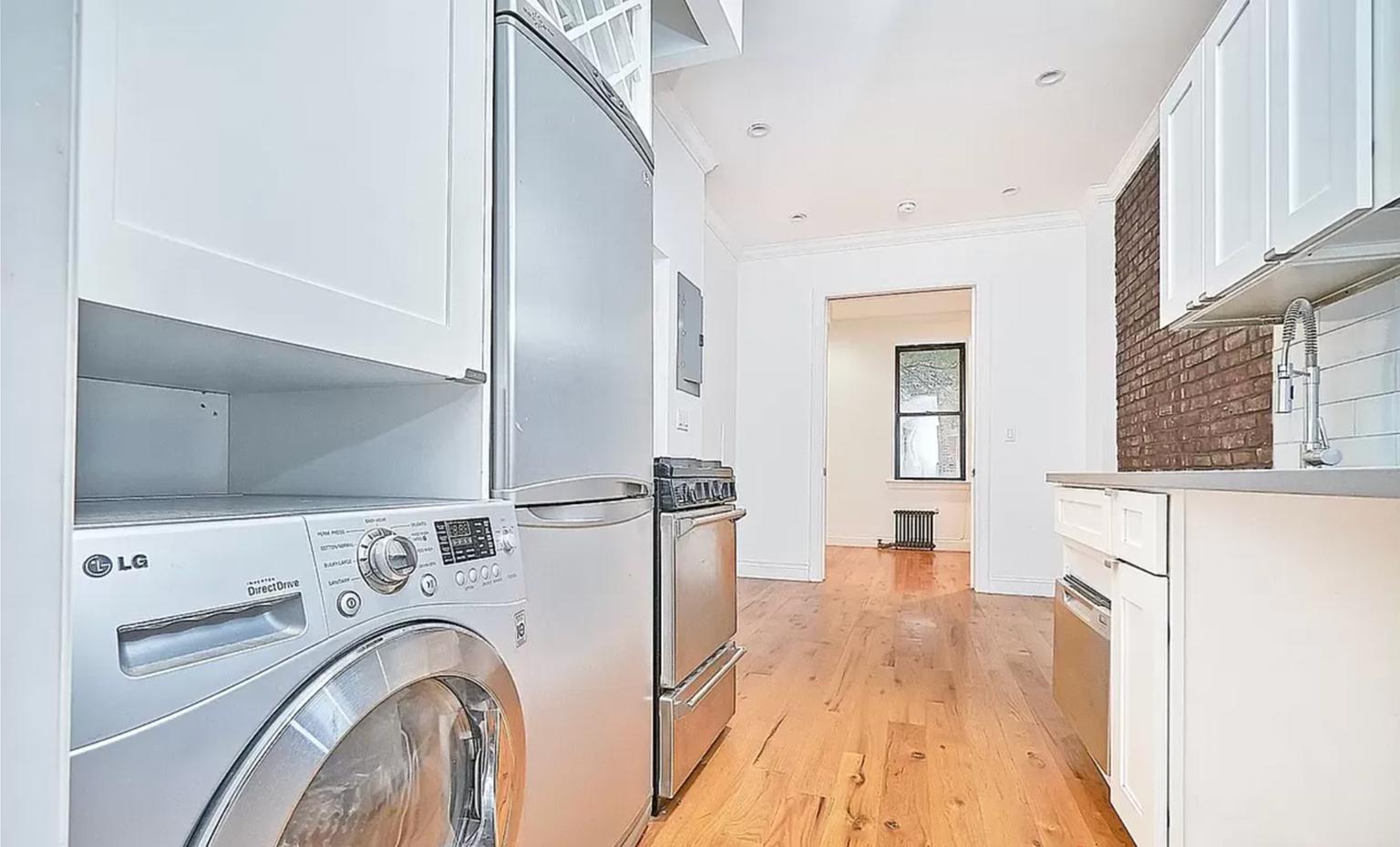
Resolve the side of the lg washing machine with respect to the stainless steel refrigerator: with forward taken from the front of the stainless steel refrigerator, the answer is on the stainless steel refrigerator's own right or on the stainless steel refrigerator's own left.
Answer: on the stainless steel refrigerator's own right

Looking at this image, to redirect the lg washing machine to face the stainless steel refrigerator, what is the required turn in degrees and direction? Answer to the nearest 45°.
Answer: approximately 90° to its left

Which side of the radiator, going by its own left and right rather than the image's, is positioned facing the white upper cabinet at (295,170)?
front

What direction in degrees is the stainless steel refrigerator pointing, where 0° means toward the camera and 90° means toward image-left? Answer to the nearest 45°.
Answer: approximately 315°

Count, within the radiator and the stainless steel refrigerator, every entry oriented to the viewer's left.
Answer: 0

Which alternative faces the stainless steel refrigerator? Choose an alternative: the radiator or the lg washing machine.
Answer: the radiator

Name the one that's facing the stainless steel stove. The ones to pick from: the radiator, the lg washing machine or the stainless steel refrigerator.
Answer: the radiator

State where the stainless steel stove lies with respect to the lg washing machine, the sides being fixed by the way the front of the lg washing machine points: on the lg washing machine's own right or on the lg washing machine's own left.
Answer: on the lg washing machine's own left

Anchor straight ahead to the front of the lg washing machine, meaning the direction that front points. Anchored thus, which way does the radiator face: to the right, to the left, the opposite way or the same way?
to the right

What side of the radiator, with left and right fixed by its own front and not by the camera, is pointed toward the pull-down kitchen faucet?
front

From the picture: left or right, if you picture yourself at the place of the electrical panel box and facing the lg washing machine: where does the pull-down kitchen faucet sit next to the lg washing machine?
left
